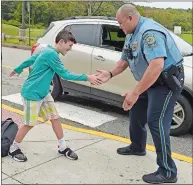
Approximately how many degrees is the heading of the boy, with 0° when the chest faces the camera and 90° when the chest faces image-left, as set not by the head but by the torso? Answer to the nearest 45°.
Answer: approximately 270°

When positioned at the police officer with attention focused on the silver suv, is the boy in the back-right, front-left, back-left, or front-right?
front-left

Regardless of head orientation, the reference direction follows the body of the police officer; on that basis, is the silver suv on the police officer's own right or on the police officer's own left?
on the police officer's own right

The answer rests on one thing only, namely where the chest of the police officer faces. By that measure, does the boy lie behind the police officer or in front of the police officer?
in front

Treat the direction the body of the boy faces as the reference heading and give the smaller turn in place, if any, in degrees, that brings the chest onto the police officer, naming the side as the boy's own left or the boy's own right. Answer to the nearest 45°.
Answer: approximately 45° to the boy's own right

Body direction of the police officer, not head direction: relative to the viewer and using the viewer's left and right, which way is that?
facing to the left of the viewer

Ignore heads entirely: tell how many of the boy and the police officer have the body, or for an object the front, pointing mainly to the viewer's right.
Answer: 1

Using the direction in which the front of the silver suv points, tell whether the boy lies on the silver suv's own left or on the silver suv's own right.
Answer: on the silver suv's own right

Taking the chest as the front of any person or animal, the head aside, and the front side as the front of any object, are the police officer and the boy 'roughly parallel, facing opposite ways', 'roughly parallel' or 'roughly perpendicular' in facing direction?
roughly parallel, facing opposite ways

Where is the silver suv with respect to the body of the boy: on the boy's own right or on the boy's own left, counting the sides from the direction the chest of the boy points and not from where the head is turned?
on the boy's own left

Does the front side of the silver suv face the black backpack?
no

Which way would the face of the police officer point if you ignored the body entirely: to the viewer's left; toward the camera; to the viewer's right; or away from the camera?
to the viewer's left
